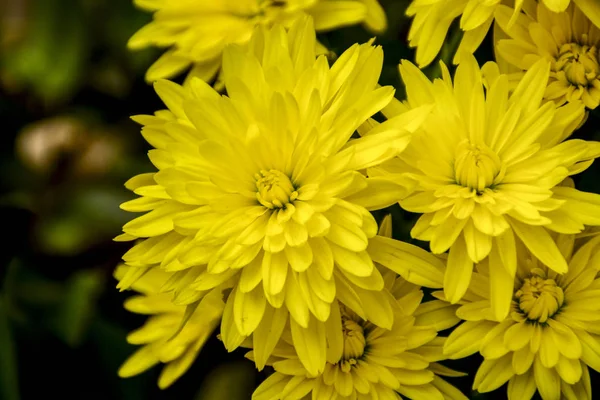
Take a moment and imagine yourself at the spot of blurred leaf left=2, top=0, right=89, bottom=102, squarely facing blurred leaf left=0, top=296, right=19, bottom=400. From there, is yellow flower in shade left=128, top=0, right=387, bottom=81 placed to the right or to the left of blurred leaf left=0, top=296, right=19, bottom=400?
left

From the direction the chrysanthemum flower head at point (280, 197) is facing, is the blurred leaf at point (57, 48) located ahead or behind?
behind

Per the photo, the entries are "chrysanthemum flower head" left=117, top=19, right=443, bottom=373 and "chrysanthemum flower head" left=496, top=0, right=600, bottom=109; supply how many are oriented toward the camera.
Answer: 2

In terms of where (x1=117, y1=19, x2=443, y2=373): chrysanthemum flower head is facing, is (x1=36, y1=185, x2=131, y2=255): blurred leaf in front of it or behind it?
behind

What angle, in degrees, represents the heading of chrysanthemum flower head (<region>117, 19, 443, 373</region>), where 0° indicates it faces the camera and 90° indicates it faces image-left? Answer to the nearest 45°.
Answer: approximately 0°

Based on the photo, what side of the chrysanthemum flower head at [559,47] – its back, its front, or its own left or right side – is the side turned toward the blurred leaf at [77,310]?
right
